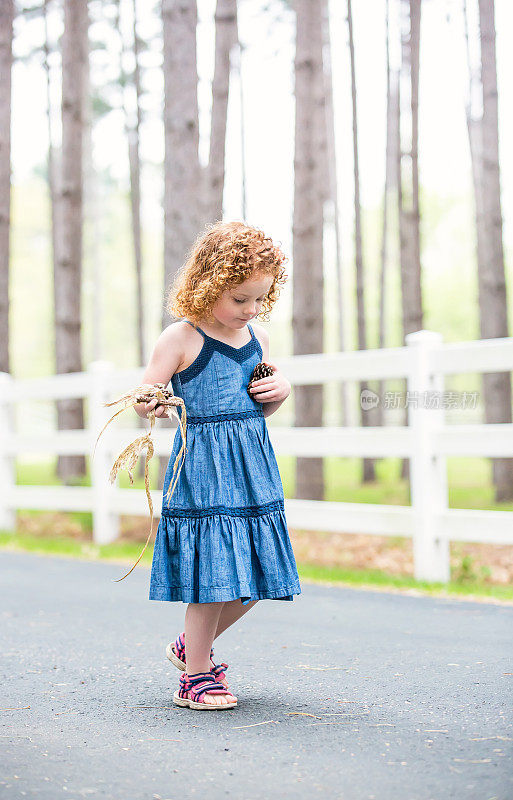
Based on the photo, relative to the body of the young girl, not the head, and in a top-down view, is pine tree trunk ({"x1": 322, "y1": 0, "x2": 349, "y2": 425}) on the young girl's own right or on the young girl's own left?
on the young girl's own left

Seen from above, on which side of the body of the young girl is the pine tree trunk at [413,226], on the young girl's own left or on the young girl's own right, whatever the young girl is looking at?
on the young girl's own left

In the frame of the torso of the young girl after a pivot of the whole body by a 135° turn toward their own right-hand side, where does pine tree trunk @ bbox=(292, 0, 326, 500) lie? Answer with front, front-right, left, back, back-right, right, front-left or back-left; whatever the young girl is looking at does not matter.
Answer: right

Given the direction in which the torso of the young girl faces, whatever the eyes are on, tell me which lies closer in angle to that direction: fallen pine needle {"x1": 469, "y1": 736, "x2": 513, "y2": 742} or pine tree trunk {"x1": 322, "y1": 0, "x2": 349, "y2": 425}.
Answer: the fallen pine needle

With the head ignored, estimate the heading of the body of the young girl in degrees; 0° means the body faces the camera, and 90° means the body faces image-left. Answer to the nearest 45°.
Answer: approximately 315°

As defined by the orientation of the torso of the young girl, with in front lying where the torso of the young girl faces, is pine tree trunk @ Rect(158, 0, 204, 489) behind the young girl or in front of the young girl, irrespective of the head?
behind

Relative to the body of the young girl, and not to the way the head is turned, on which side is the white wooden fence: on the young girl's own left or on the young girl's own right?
on the young girl's own left

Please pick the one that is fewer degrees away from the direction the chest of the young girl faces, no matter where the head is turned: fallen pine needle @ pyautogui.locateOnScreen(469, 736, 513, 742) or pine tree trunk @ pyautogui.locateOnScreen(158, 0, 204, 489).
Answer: the fallen pine needle

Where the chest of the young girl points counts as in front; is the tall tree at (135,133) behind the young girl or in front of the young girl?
behind

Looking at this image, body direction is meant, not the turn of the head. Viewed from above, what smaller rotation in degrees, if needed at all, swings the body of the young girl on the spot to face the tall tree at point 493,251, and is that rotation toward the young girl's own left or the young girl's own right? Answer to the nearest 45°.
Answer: approximately 135° to the young girl's own left

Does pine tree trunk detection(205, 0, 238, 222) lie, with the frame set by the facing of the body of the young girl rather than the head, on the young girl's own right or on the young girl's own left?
on the young girl's own left
